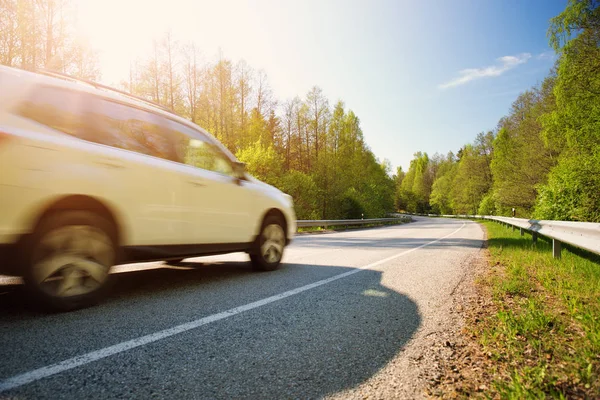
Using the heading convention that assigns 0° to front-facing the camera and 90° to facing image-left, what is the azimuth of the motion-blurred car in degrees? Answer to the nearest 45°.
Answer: approximately 225°

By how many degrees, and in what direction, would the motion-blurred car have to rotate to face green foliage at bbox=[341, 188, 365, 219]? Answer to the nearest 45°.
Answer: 0° — it already faces it

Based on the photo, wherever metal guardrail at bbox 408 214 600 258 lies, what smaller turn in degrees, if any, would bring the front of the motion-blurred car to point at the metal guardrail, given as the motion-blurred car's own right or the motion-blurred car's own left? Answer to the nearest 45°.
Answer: approximately 45° to the motion-blurred car's own right

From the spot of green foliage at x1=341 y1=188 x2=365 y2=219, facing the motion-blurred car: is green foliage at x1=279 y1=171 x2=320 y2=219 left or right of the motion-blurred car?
right

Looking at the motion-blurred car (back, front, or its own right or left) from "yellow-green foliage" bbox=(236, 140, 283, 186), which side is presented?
front

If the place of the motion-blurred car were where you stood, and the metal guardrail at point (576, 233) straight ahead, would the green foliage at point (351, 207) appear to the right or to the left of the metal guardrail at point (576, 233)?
left

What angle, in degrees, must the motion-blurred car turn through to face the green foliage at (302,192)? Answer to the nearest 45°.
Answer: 0° — it already faces it

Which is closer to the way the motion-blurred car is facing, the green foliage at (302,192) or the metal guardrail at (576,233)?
the green foliage
